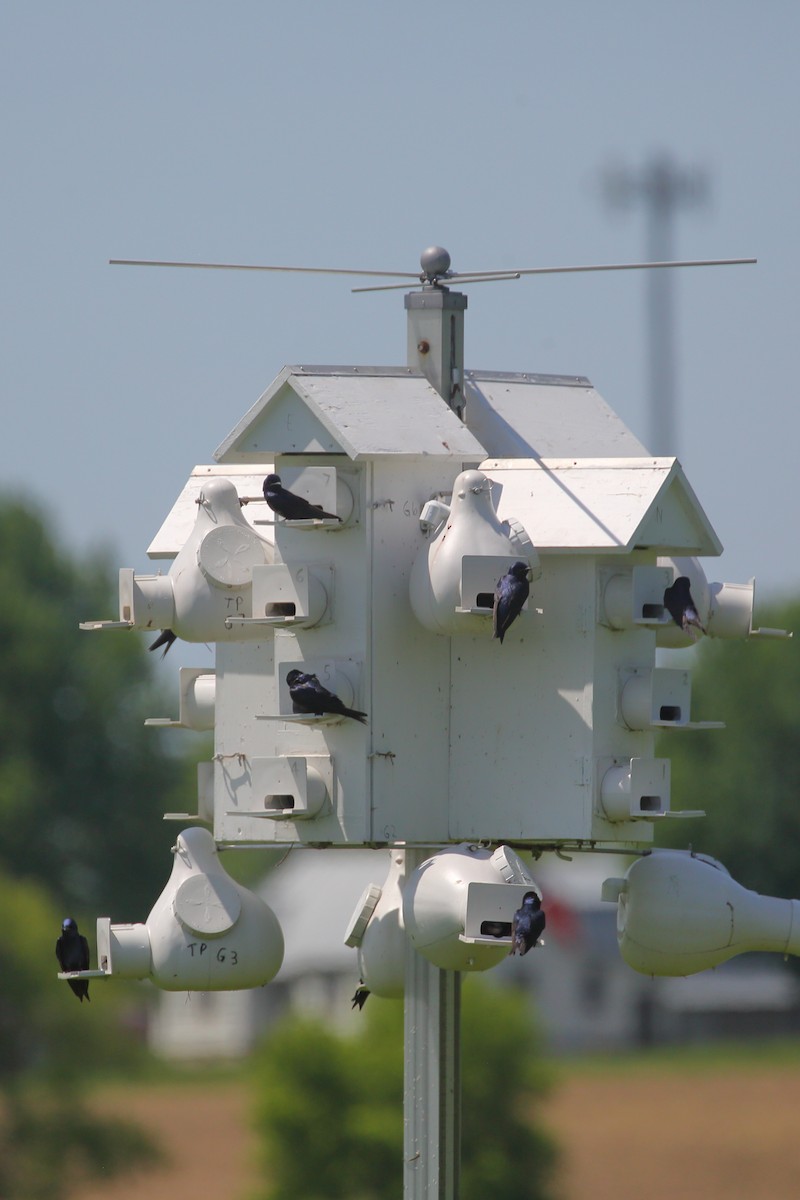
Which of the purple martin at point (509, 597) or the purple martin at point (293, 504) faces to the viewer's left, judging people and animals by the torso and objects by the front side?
the purple martin at point (293, 504)

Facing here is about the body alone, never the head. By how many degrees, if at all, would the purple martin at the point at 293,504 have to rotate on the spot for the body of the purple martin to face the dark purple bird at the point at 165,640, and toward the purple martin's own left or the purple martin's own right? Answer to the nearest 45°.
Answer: approximately 45° to the purple martin's own right

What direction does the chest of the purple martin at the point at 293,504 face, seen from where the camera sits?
to the viewer's left

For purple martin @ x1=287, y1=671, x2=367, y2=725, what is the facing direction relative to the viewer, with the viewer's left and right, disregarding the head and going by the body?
facing to the left of the viewer

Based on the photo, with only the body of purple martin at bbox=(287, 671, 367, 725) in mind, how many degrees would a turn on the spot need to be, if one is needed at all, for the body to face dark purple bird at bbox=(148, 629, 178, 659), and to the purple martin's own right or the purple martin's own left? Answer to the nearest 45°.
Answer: approximately 45° to the purple martin's own right

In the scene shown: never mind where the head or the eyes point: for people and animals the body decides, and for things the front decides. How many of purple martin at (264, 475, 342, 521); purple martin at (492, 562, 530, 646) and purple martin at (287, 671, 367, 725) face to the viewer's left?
2

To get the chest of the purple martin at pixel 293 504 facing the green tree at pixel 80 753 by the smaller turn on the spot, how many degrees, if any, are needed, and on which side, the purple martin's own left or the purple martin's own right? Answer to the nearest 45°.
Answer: approximately 90° to the purple martin's own right
